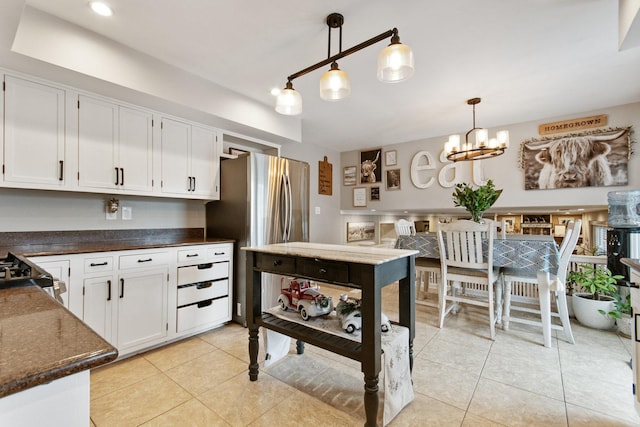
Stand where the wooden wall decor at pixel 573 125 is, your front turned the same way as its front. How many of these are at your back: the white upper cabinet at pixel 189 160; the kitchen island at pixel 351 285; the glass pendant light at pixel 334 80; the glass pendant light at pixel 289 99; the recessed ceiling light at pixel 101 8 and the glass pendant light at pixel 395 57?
0

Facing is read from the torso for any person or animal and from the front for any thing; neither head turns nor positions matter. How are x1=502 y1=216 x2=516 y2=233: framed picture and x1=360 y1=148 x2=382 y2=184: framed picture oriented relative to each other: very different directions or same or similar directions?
same or similar directions

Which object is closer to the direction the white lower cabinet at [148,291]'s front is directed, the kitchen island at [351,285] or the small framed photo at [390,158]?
the kitchen island

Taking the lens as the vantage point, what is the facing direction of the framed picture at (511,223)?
facing the viewer

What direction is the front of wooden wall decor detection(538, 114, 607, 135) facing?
toward the camera

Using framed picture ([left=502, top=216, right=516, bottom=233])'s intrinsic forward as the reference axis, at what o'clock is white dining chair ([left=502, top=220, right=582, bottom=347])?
The white dining chair is roughly at 12 o'clock from the framed picture.

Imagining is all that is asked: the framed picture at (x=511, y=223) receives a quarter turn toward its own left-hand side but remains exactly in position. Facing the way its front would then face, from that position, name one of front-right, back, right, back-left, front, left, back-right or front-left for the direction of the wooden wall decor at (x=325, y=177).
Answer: back-right

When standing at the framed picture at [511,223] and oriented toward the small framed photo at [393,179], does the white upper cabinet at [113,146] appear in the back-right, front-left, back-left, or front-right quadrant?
front-left

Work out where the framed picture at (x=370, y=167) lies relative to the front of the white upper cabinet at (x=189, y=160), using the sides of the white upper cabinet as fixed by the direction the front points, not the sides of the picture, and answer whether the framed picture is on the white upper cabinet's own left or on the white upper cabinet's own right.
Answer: on the white upper cabinet's own left

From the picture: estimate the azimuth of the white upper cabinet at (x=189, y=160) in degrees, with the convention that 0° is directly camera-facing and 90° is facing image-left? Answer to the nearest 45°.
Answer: approximately 315°

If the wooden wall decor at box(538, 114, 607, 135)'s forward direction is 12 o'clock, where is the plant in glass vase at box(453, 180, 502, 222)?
The plant in glass vase is roughly at 1 o'clock from the wooden wall decor.

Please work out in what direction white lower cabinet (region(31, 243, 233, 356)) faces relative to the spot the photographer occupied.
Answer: facing the viewer and to the right of the viewer

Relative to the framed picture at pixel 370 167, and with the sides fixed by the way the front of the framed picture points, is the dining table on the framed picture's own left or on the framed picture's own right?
on the framed picture's own left
